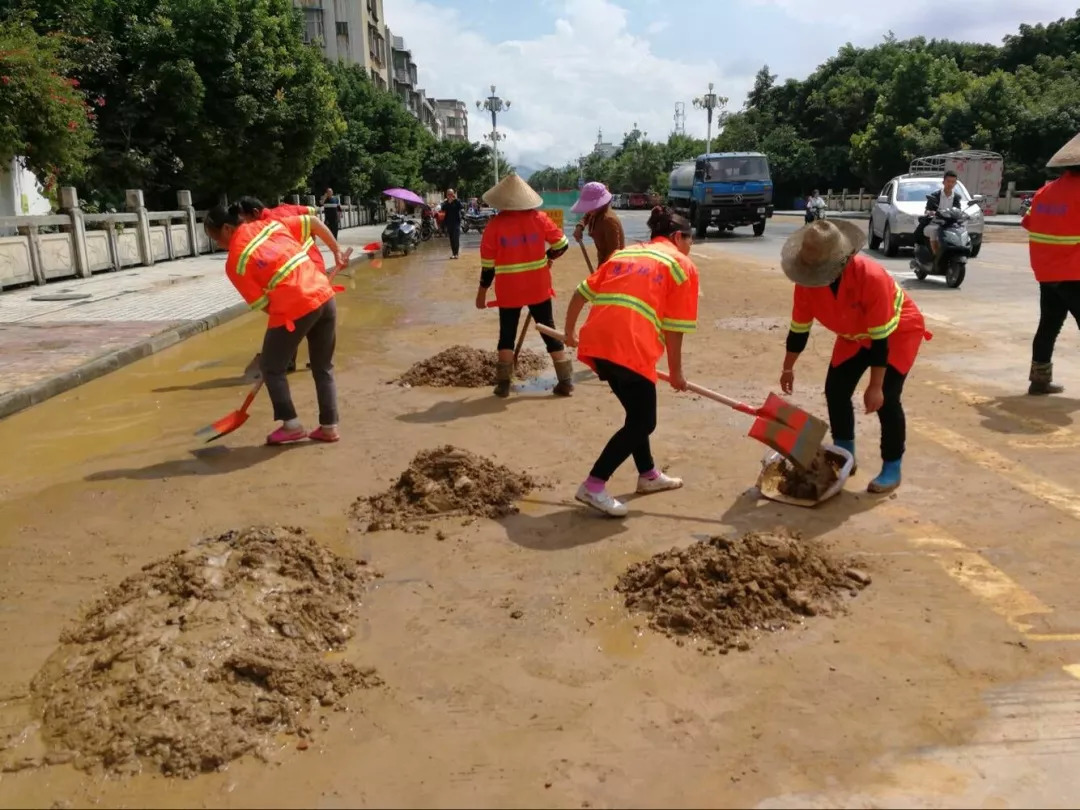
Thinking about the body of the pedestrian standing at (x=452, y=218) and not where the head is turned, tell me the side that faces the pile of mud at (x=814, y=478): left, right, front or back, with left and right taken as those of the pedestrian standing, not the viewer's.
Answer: front

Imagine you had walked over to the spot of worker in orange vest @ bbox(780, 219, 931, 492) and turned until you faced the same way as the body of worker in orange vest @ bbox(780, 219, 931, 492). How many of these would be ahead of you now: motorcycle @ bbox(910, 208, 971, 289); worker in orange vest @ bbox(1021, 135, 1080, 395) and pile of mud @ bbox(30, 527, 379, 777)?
1

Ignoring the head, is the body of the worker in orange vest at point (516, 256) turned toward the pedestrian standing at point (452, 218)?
yes

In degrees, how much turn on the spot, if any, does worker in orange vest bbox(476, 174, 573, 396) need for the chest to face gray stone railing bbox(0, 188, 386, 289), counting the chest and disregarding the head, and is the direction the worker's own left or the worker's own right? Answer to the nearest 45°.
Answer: approximately 45° to the worker's own left

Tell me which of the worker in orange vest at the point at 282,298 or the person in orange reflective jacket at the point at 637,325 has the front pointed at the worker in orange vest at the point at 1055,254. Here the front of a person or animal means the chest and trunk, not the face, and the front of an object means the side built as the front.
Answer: the person in orange reflective jacket at the point at 637,325

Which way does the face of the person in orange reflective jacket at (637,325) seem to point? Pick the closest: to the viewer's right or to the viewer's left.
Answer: to the viewer's right

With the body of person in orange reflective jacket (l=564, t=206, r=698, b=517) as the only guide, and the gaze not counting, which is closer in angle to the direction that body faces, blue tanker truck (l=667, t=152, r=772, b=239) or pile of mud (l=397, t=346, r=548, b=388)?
the blue tanker truck

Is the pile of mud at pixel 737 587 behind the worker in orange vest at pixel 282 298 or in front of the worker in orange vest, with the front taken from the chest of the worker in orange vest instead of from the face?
behind

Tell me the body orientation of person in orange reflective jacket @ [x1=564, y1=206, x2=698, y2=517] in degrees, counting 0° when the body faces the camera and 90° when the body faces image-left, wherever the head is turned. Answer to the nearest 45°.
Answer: approximately 225°

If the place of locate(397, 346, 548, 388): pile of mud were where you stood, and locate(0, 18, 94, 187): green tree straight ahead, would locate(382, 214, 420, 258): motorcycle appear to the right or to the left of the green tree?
right

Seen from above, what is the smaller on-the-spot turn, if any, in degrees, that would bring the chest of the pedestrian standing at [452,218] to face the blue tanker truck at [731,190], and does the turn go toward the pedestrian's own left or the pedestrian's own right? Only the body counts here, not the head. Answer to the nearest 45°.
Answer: approximately 90° to the pedestrian's own left

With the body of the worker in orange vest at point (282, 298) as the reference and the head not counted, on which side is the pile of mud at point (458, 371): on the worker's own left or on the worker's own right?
on the worker's own right

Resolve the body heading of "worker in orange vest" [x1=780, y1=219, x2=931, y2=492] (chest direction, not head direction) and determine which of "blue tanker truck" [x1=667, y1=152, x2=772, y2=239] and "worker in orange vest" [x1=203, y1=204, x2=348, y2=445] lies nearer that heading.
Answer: the worker in orange vest

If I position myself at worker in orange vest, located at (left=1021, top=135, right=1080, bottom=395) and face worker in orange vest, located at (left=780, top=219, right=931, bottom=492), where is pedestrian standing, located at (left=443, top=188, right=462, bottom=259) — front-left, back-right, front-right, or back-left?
back-right

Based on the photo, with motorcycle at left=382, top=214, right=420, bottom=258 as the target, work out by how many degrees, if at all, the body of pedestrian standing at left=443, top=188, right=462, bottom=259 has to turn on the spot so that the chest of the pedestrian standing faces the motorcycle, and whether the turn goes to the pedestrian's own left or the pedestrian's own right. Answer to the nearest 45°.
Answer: approximately 135° to the pedestrian's own right

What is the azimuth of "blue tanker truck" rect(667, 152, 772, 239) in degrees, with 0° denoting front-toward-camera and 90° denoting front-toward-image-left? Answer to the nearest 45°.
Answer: approximately 315°

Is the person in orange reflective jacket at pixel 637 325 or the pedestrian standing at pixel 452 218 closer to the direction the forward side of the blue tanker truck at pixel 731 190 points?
the person in orange reflective jacket

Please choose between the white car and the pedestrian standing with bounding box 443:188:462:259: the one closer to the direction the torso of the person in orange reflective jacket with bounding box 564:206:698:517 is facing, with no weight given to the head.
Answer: the white car
